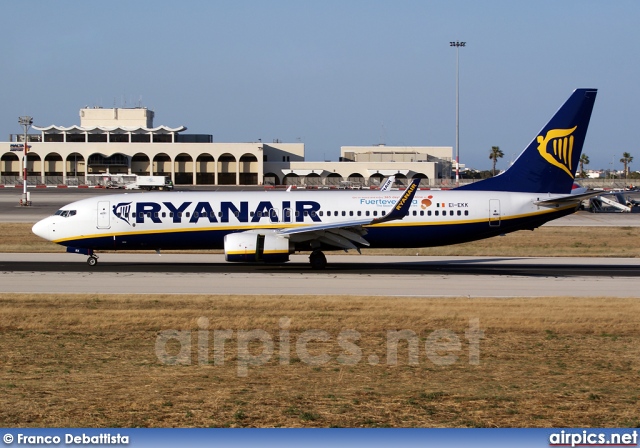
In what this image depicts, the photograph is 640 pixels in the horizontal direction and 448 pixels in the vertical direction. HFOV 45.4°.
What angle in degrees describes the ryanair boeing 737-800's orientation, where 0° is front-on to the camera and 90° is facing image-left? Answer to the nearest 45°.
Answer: approximately 90°
